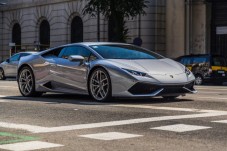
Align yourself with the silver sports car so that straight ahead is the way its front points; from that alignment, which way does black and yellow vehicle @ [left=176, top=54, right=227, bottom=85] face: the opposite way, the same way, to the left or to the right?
the opposite way

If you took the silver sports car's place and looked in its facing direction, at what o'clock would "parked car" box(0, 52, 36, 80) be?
The parked car is roughly at 7 o'clock from the silver sports car.

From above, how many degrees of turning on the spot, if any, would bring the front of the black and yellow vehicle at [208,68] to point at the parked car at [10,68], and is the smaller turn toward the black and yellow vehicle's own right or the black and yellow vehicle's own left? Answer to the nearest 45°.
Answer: approximately 45° to the black and yellow vehicle's own left

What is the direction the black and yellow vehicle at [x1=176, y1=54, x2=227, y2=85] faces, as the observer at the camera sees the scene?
facing away from the viewer and to the left of the viewer

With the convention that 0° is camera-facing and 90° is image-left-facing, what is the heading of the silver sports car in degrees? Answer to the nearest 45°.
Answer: approximately 315°

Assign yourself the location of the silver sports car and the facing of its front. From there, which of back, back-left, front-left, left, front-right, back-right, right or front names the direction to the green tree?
back-left
